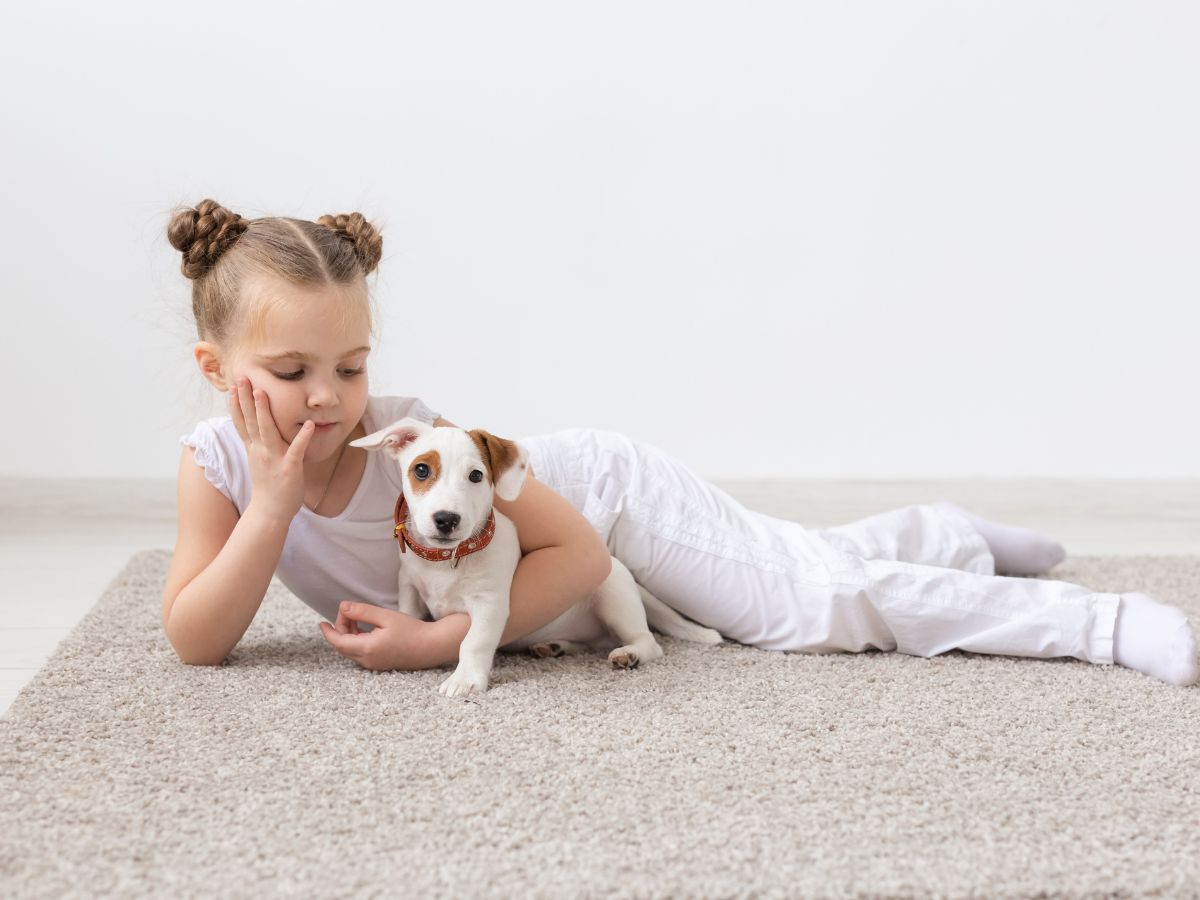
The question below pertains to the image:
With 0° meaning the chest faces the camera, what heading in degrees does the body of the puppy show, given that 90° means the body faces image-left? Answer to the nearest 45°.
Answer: approximately 45°
